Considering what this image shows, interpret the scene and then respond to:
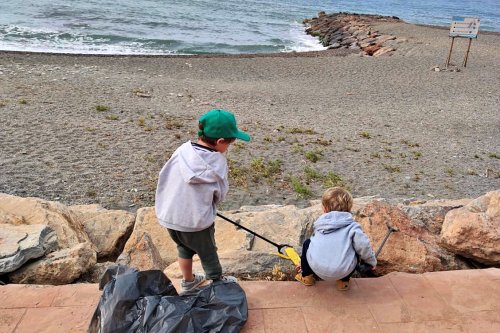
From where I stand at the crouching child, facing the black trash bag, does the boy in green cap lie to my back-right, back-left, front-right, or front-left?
front-right

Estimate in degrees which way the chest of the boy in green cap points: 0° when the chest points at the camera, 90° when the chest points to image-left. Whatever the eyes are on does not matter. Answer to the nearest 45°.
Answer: approximately 225°

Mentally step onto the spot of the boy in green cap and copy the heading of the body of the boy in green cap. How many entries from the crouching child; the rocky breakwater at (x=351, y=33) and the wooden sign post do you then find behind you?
0

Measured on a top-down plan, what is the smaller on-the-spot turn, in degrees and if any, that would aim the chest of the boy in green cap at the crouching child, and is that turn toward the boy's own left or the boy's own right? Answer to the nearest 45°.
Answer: approximately 45° to the boy's own right

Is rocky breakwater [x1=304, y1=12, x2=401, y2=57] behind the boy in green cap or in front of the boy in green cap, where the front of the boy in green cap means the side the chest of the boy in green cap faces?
in front

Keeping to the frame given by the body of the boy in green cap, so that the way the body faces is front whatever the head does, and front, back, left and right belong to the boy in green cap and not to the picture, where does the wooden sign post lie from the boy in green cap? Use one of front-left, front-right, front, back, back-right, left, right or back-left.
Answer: front

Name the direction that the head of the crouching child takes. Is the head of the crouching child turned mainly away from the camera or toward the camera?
away from the camera

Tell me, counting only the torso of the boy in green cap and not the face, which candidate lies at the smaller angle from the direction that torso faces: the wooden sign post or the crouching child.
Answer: the wooden sign post
